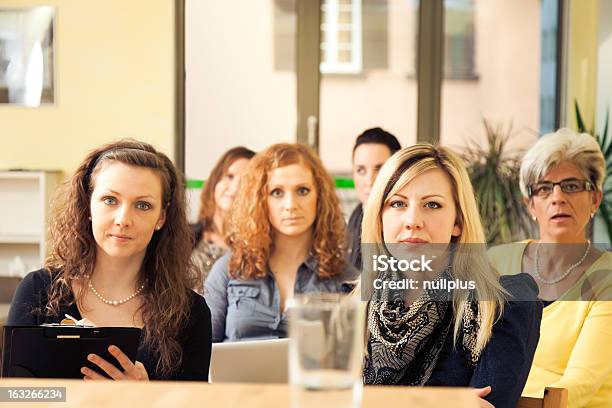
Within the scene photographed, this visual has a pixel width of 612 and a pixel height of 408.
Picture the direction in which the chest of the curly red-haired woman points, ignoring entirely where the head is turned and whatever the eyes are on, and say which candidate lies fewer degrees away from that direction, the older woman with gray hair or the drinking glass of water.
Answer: the drinking glass of water

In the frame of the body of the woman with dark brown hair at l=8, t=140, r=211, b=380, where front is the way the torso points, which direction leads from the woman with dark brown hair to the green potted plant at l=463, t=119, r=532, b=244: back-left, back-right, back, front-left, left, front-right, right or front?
back-left

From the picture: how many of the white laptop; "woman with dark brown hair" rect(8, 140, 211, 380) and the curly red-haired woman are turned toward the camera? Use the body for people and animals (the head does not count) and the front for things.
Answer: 2

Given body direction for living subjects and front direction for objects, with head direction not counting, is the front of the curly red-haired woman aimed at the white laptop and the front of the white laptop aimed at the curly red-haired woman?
yes

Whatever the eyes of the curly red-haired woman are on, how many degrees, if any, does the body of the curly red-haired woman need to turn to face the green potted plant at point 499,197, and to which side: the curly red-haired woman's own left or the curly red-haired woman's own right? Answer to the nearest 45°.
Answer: approximately 135° to the curly red-haired woman's own left

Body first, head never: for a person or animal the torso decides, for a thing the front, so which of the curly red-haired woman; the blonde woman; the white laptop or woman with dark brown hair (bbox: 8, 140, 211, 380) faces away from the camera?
the white laptop

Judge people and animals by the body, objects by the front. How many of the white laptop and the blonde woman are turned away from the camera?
1

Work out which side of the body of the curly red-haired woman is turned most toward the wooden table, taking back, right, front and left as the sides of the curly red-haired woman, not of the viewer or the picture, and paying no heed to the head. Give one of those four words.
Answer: front

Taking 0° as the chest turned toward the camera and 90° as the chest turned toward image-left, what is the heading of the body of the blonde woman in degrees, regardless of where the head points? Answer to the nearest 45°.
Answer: approximately 45°

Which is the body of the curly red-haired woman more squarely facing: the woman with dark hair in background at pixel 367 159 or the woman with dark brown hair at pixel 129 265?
the woman with dark brown hair

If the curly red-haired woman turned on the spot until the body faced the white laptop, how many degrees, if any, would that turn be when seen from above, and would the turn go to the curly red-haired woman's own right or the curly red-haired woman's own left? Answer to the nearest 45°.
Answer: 0° — they already face it
